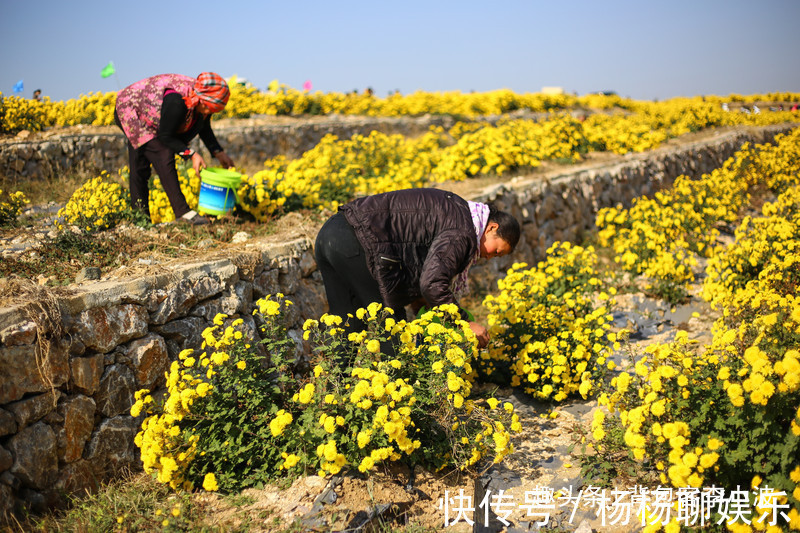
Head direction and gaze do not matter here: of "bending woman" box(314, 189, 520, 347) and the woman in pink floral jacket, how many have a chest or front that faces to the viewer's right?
2

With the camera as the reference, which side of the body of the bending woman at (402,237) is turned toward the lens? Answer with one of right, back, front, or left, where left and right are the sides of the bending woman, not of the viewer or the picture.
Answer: right

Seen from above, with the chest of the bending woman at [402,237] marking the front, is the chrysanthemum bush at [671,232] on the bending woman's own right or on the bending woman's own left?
on the bending woman's own left

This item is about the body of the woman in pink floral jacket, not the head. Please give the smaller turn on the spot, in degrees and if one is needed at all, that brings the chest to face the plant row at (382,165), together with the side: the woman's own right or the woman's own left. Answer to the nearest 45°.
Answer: approximately 45° to the woman's own left

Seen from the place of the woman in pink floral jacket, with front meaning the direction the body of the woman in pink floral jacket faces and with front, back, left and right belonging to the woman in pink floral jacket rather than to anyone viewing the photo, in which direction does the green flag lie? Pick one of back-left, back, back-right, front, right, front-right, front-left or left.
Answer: left

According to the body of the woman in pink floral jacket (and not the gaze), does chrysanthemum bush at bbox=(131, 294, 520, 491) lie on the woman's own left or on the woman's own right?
on the woman's own right

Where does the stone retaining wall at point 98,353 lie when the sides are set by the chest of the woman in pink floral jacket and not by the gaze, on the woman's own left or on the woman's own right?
on the woman's own right

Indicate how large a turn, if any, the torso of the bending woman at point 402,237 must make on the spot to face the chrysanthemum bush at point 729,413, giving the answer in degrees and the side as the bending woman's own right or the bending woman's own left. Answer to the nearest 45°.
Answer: approximately 45° to the bending woman's own right

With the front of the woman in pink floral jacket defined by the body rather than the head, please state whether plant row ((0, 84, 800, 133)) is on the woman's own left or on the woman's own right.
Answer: on the woman's own left

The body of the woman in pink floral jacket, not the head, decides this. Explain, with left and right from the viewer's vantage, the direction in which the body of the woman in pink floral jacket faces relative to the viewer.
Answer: facing to the right of the viewer
